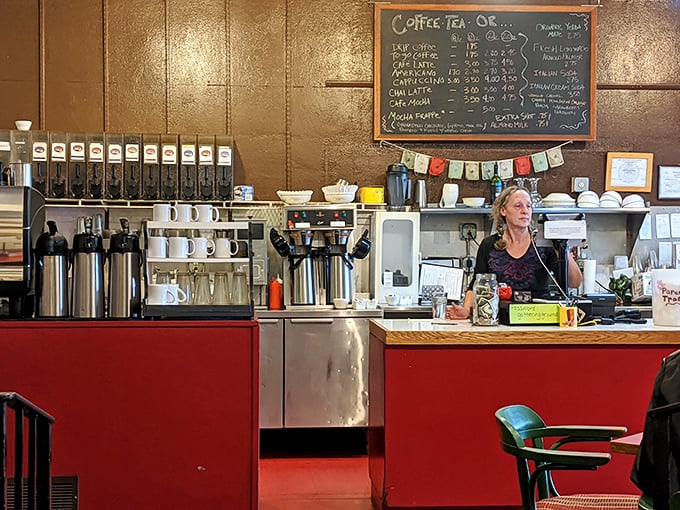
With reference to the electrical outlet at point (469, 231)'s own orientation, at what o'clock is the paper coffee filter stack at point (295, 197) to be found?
The paper coffee filter stack is roughly at 2 o'clock from the electrical outlet.

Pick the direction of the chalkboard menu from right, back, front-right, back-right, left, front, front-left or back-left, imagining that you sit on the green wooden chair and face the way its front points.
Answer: left

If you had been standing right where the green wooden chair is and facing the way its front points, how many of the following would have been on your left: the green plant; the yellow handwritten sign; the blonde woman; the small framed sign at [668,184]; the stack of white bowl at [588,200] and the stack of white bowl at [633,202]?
6

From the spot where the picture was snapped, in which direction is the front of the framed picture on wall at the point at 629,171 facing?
facing the viewer

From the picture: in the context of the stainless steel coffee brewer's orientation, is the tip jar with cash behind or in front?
in front

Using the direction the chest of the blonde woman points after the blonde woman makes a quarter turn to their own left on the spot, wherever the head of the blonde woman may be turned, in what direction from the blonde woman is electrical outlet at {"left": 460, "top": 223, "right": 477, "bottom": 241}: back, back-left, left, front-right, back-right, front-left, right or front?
left

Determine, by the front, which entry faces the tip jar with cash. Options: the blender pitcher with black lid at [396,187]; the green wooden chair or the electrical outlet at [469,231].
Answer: the electrical outlet

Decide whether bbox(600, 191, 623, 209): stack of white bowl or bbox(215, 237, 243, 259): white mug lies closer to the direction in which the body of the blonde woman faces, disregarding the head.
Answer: the white mug

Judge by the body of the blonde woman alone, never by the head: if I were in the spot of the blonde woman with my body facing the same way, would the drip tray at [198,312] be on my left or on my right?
on my right

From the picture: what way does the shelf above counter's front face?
toward the camera

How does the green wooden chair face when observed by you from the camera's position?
facing to the right of the viewer

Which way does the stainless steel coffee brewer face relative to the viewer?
toward the camera

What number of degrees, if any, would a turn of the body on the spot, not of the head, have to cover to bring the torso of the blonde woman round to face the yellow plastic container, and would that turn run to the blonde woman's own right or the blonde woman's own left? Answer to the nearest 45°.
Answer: approximately 135° to the blonde woman's own right

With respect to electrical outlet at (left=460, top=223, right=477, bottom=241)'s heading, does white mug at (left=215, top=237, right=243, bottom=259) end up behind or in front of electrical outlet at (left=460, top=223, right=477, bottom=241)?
in front
